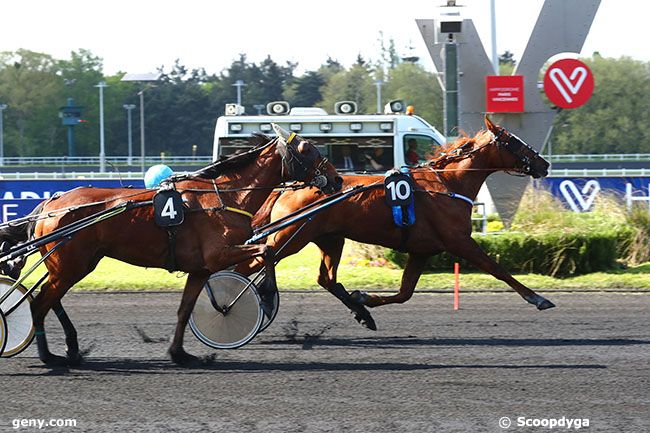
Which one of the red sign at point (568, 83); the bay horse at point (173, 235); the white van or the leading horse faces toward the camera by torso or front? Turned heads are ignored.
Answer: the red sign

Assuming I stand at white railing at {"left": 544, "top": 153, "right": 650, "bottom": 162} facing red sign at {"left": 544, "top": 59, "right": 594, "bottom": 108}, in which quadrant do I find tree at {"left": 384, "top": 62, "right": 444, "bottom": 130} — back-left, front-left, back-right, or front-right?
back-right

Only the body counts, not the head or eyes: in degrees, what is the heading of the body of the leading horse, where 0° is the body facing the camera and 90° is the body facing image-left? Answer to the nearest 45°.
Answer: approximately 270°

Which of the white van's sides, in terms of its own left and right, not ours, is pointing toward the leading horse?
right

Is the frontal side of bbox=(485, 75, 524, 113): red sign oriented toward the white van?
no

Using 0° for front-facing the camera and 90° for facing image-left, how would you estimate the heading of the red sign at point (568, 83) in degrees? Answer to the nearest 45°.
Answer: approximately 0°

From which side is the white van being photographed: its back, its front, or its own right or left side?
right

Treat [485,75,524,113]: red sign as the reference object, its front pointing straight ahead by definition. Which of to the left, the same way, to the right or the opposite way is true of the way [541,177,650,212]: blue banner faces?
the same way

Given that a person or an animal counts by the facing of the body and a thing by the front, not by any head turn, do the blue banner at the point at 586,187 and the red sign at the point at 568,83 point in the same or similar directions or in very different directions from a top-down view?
same or similar directions

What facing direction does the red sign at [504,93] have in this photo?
toward the camera

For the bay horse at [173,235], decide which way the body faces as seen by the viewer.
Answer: to the viewer's right

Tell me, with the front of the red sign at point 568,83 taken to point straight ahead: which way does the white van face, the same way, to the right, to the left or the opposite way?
to the left

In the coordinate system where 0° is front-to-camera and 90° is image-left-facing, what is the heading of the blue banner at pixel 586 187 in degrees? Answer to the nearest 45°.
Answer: approximately 0°

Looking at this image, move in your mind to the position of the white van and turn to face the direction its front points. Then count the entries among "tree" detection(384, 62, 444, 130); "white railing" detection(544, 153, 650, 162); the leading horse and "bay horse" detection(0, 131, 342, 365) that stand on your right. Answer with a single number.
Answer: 2

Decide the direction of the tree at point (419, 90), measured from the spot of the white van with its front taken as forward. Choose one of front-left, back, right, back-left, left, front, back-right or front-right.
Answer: left

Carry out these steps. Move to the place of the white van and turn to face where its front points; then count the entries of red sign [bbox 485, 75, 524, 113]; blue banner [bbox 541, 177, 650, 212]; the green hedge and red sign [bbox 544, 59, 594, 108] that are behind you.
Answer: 0

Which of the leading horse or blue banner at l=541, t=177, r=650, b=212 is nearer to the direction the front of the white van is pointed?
the blue banner

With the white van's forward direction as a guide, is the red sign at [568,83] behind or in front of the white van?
in front
